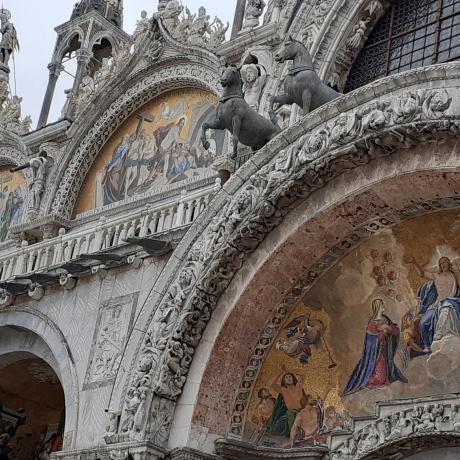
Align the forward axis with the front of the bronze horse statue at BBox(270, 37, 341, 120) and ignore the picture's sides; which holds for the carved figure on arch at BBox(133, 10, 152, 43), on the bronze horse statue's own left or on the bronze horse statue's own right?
on the bronze horse statue's own right

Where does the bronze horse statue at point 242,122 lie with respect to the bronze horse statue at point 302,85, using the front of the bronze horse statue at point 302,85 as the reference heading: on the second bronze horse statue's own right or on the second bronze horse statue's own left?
on the second bronze horse statue's own right

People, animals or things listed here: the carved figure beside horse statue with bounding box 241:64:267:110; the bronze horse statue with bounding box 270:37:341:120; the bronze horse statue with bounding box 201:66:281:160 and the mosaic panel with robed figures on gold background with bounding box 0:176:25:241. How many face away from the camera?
0

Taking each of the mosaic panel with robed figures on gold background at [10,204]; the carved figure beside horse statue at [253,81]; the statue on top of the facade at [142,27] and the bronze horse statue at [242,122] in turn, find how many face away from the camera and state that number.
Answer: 0

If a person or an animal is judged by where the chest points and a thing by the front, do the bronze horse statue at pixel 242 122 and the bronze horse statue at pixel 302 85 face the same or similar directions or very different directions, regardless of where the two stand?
same or similar directions

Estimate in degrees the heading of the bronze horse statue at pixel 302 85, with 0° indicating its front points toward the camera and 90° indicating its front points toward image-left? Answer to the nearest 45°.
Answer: approximately 45°

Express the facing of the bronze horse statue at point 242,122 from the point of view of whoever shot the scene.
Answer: facing the viewer and to the left of the viewer

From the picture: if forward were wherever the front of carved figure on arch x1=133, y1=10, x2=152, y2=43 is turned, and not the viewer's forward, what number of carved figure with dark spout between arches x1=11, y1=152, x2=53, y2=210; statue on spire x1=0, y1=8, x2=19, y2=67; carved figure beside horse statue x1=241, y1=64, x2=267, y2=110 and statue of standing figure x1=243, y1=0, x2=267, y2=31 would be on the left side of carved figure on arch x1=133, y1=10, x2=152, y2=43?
2

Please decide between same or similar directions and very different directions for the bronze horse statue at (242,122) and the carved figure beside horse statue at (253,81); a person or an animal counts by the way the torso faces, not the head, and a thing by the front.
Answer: same or similar directions

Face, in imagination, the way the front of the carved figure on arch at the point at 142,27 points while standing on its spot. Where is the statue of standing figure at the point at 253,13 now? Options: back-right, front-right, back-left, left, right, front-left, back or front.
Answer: left
